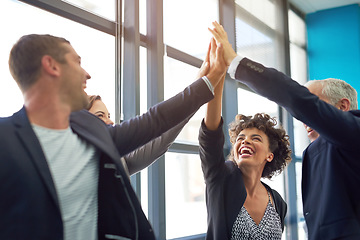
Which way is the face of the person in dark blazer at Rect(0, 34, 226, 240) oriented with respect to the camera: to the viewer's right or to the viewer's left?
to the viewer's right

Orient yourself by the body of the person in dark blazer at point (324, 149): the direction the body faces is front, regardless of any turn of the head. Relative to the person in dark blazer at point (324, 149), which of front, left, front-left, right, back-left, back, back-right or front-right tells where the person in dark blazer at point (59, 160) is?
front-left

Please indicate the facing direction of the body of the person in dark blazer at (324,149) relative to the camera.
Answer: to the viewer's left

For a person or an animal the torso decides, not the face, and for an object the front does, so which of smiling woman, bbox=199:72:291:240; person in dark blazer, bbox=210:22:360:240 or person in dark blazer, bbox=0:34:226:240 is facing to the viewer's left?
person in dark blazer, bbox=210:22:360:240

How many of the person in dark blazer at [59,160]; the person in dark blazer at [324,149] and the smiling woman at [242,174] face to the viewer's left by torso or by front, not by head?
1

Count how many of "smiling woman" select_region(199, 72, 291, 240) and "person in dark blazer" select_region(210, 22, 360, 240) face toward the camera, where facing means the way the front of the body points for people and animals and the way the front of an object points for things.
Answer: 1

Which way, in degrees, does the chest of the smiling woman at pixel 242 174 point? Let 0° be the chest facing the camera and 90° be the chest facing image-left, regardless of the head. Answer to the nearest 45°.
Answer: approximately 0°

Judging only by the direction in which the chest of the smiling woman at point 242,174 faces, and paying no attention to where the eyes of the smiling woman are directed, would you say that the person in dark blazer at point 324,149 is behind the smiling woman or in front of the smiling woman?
in front

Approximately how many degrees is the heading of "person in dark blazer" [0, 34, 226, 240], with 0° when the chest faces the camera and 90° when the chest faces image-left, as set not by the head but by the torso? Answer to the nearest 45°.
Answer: approximately 315°
